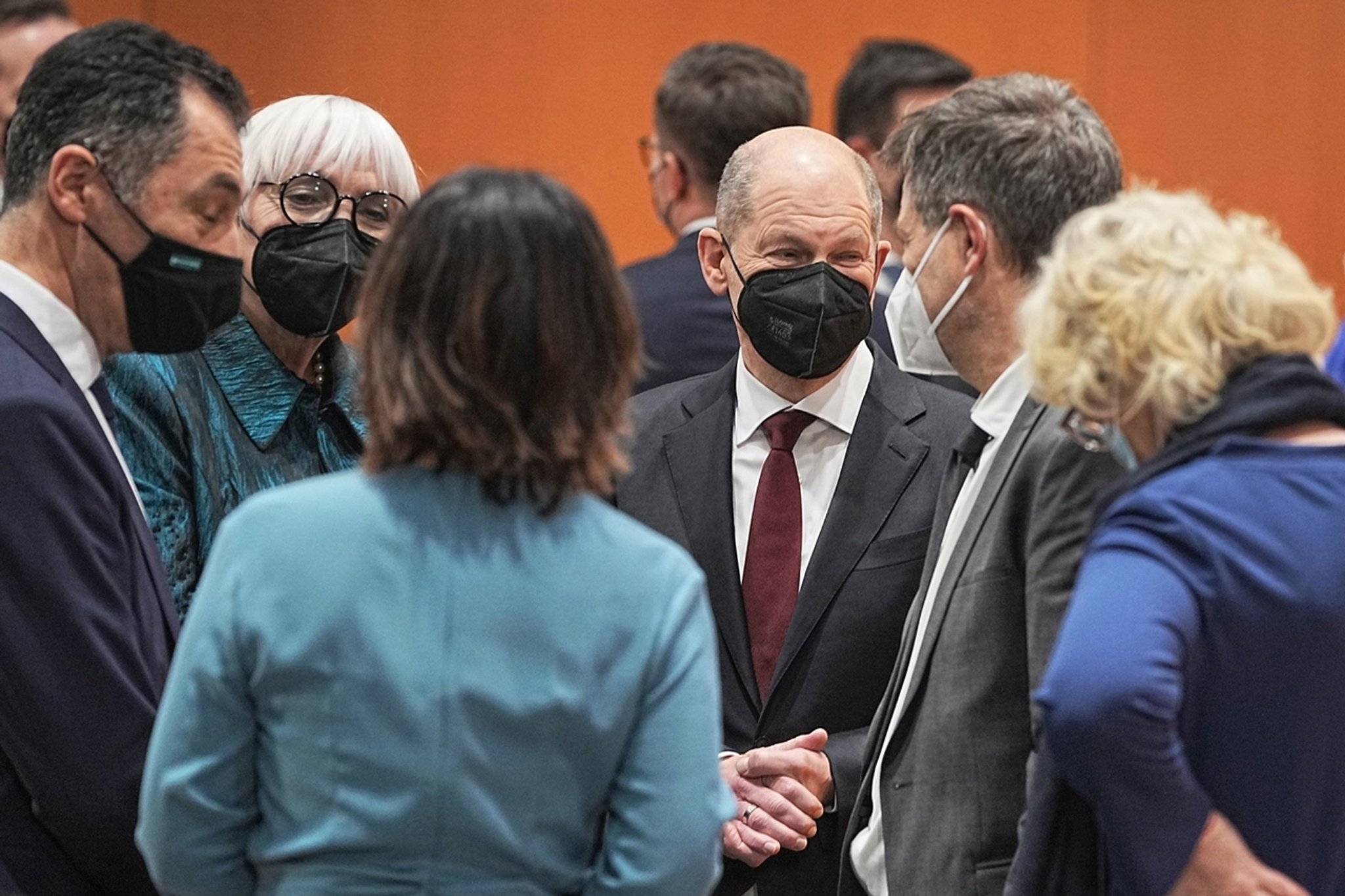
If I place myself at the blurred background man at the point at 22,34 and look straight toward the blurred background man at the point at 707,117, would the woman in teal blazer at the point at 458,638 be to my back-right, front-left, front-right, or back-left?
front-right

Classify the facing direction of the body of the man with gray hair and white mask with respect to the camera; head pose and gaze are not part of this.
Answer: to the viewer's left

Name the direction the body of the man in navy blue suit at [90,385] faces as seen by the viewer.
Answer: to the viewer's right

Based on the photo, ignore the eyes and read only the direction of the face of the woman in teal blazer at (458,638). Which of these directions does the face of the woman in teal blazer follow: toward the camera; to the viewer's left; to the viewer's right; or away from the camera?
away from the camera

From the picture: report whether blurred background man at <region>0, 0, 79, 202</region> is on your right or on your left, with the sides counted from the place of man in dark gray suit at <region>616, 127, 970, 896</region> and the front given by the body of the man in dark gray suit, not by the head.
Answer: on your right

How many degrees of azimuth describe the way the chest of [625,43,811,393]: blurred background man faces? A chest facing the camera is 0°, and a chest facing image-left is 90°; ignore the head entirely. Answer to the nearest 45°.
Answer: approximately 135°

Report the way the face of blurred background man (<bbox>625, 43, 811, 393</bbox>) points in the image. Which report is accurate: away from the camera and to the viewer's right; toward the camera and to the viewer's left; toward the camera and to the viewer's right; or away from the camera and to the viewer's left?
away from the camera and to the viewer's left

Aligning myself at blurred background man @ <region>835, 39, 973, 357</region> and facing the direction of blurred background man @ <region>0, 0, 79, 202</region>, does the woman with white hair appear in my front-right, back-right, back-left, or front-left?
front-left

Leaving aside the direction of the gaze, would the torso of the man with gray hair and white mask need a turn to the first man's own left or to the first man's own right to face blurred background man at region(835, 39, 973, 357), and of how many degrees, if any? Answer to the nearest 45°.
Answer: approximately 90° to the first man's own right

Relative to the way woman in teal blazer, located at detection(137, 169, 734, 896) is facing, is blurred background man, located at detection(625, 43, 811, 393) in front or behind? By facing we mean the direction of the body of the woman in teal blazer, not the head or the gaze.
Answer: in front

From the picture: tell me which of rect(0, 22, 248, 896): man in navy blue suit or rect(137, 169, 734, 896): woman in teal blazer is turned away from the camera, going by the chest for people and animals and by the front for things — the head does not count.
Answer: the woman in teal blazer

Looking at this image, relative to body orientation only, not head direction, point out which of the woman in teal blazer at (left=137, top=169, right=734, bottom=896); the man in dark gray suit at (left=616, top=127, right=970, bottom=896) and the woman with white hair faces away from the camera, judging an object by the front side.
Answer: the woman in teal blazer

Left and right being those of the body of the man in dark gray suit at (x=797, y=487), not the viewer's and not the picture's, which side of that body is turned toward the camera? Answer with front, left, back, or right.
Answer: front

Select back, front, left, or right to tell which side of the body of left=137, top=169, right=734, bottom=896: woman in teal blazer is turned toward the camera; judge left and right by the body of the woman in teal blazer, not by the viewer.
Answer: back

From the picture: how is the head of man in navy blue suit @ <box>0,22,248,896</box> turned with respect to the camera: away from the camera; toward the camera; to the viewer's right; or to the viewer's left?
to the viewer's right

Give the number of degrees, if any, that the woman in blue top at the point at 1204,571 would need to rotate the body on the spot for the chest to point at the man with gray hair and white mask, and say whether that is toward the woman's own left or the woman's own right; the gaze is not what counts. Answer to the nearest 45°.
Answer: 0° — they already face them
